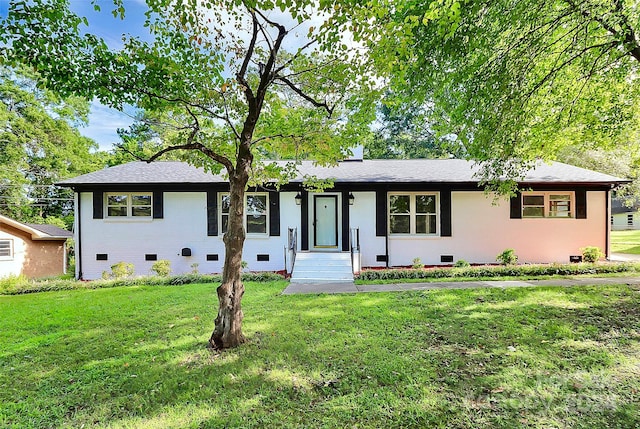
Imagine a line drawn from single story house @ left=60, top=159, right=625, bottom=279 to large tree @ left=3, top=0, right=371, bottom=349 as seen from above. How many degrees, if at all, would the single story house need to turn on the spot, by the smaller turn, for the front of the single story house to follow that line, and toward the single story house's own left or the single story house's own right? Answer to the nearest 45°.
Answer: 0° — it already faces it

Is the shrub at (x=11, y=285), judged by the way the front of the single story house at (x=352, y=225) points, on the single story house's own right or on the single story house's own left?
on the single story house's own right

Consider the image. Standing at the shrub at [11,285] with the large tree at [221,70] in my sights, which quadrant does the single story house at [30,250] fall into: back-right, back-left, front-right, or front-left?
back-left

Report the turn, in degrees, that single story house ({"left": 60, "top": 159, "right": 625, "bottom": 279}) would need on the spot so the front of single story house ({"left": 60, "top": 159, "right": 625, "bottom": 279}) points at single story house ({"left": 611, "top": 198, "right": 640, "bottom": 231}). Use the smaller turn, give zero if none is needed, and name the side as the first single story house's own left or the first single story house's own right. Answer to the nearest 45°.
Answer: approximately 135° to the first single story house's own left

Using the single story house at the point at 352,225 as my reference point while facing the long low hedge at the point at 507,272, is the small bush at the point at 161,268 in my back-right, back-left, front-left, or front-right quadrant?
back-right

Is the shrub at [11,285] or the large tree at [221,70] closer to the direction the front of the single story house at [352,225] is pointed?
the large tree

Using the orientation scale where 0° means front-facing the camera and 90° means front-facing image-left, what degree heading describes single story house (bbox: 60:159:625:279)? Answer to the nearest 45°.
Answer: approximately 0°

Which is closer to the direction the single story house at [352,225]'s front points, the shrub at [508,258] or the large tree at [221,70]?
the large tree

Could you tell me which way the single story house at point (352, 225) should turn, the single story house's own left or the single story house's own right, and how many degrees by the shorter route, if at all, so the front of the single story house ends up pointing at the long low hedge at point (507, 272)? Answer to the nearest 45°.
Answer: approximately 45° to the single story house's own left
